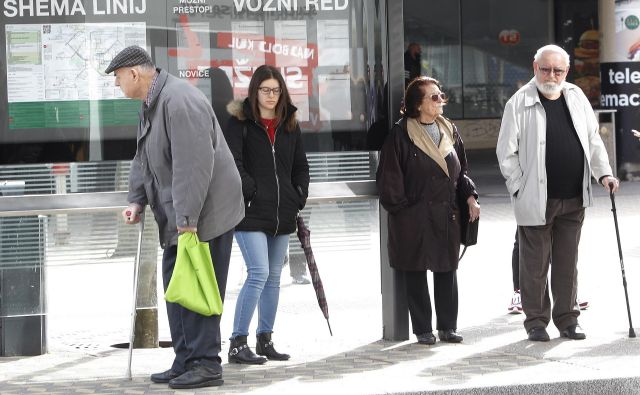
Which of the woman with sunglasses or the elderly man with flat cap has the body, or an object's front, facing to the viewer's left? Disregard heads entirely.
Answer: the elderly man with flat cap

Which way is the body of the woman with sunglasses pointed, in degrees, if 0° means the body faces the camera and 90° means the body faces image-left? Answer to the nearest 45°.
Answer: approximately 315°

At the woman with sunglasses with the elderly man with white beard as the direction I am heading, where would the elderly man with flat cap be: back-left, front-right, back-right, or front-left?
back-right

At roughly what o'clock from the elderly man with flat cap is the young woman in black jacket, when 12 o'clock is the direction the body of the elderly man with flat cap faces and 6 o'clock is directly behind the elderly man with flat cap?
The young woman in black jacket is roughly at 4 o'clock from the elderly man with flat cap.

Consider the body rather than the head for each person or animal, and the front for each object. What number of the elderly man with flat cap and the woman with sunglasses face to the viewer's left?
1

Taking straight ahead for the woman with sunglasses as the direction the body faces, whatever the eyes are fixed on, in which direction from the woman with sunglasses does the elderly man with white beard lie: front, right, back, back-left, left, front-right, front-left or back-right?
front-left

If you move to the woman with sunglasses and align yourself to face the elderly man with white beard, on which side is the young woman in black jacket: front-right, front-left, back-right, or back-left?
back-right

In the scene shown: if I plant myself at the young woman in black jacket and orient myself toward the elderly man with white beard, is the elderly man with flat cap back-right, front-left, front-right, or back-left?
back-right

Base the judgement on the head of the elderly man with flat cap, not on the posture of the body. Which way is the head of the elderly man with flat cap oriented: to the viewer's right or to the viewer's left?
to the viewer's left

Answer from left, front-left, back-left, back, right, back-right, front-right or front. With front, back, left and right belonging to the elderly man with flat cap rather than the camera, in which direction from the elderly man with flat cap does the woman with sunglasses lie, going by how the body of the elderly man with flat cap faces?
back-right

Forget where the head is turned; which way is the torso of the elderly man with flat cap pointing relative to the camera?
to the viewer's left

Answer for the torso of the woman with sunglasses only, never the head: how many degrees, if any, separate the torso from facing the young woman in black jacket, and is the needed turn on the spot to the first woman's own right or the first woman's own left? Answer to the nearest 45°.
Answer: approximately 90° to the first woman's own right

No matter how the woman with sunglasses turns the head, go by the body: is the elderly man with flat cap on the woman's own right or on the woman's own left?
on the woman's own right
